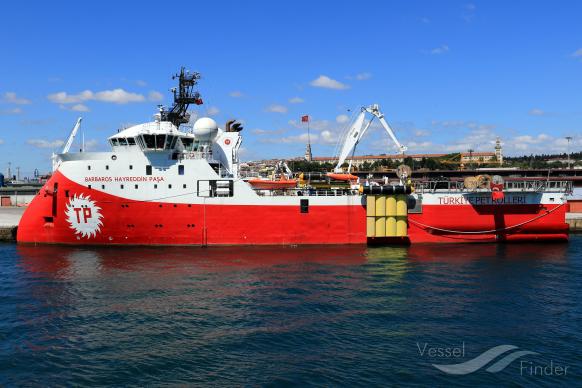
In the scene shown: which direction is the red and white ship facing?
to the viewer's left
